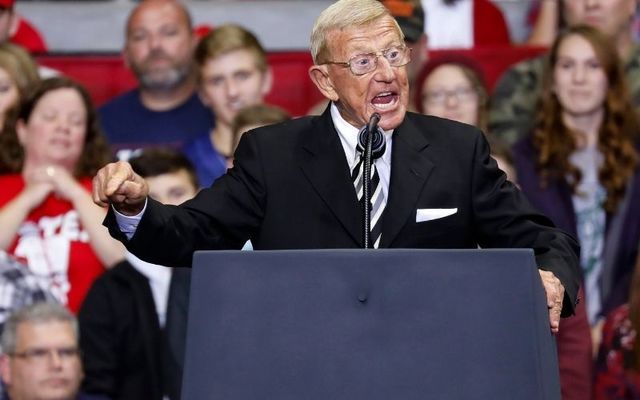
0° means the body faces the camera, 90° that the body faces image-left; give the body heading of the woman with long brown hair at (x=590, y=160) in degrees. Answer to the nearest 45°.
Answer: approximately 0°

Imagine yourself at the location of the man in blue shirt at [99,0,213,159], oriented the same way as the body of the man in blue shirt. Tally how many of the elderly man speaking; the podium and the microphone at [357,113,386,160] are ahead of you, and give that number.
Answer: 3

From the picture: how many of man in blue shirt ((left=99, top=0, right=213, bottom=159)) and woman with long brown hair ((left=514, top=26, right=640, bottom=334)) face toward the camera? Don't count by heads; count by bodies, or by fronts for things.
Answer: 2

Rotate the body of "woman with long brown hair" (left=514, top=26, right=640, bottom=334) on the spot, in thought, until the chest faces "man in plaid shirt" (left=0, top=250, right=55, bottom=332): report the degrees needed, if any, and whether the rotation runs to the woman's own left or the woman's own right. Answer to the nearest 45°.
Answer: approximately 45° to the woman's own right

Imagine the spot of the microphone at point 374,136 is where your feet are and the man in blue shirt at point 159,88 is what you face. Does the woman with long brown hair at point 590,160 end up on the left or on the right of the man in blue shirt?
right

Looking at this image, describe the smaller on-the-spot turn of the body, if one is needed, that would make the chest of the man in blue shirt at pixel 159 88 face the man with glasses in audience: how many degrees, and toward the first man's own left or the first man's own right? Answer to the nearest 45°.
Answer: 0° — they already face them

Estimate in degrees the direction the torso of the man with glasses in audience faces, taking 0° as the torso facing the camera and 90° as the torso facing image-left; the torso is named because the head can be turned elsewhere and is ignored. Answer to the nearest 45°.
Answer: approximately 315°
